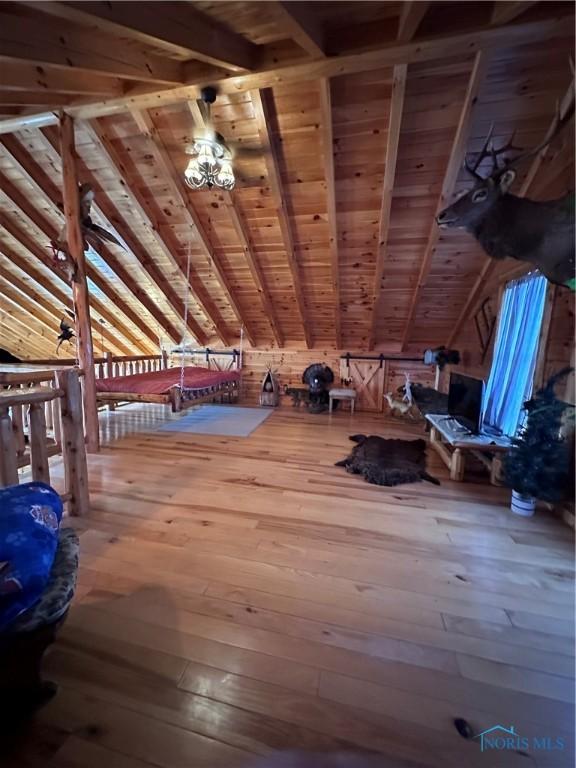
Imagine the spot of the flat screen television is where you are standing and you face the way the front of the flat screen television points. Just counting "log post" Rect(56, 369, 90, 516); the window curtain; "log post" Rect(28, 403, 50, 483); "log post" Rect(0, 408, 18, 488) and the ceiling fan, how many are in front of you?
4

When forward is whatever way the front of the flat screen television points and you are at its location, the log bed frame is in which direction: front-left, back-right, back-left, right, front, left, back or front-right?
front-right

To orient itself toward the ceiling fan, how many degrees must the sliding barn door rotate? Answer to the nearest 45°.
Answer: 0° — it already faces it

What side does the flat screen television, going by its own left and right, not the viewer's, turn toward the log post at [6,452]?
front

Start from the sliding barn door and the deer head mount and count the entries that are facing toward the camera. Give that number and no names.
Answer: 1

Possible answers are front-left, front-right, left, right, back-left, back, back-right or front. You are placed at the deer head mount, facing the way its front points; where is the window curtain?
right

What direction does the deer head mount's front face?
to the viewer's left

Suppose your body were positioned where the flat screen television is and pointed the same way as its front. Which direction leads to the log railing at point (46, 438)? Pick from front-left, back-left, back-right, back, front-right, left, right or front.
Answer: front

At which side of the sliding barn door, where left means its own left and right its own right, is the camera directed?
front

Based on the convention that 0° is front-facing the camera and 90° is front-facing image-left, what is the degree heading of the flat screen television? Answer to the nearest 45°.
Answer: approximately 45°

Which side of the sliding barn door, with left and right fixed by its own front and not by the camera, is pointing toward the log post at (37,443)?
front
